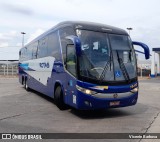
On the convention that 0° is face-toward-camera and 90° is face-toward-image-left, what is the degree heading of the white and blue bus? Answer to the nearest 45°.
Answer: approximately 315°
